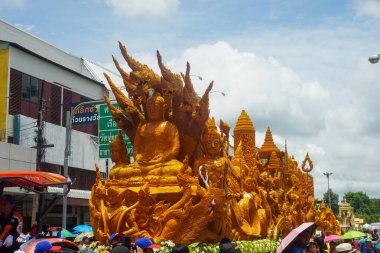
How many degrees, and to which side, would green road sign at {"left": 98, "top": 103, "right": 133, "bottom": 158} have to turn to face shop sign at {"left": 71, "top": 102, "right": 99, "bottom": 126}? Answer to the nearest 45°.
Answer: approximately 135° to its right

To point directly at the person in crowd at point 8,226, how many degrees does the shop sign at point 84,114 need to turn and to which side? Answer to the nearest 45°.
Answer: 0° — it already faces them

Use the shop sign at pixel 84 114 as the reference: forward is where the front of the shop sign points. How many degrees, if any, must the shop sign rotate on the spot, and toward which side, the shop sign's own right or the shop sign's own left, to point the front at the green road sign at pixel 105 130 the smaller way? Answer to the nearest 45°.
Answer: approximately 45° to the shop sign's own left

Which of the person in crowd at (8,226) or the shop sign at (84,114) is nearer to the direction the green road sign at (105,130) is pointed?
the person in crowd

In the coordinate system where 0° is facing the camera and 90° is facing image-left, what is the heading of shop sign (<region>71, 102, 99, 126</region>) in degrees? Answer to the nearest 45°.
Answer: approximately 0°

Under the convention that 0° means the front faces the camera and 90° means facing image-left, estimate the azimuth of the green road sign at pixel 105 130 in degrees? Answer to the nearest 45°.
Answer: approximately 0°

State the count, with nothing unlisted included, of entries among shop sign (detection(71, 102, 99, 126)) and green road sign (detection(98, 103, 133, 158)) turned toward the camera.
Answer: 2
